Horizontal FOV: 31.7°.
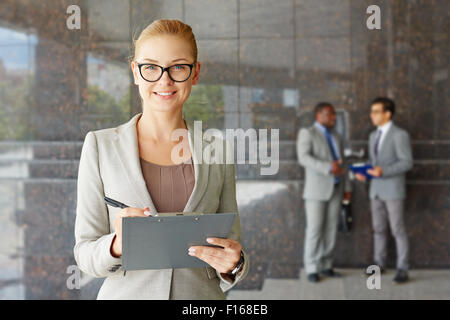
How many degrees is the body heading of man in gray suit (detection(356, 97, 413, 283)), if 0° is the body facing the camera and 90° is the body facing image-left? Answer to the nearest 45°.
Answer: approximately 45°

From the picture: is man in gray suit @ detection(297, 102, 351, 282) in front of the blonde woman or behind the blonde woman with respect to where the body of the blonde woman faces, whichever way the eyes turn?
behind

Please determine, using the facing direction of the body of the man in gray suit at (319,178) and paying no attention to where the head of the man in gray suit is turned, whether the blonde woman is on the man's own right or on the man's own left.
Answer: on the man's own right

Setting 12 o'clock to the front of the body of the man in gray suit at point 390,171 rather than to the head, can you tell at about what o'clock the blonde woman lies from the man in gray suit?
The blonde woman is roughly at 11 o'clock from the man in gray suit.

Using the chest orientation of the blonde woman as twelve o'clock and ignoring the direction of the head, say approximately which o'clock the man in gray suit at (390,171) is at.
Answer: The man in gray suit is roughly at 7 o'clock from the blonde woman.

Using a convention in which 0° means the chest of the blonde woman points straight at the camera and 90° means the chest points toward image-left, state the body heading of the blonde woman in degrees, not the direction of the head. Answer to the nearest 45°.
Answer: approximately 0°
